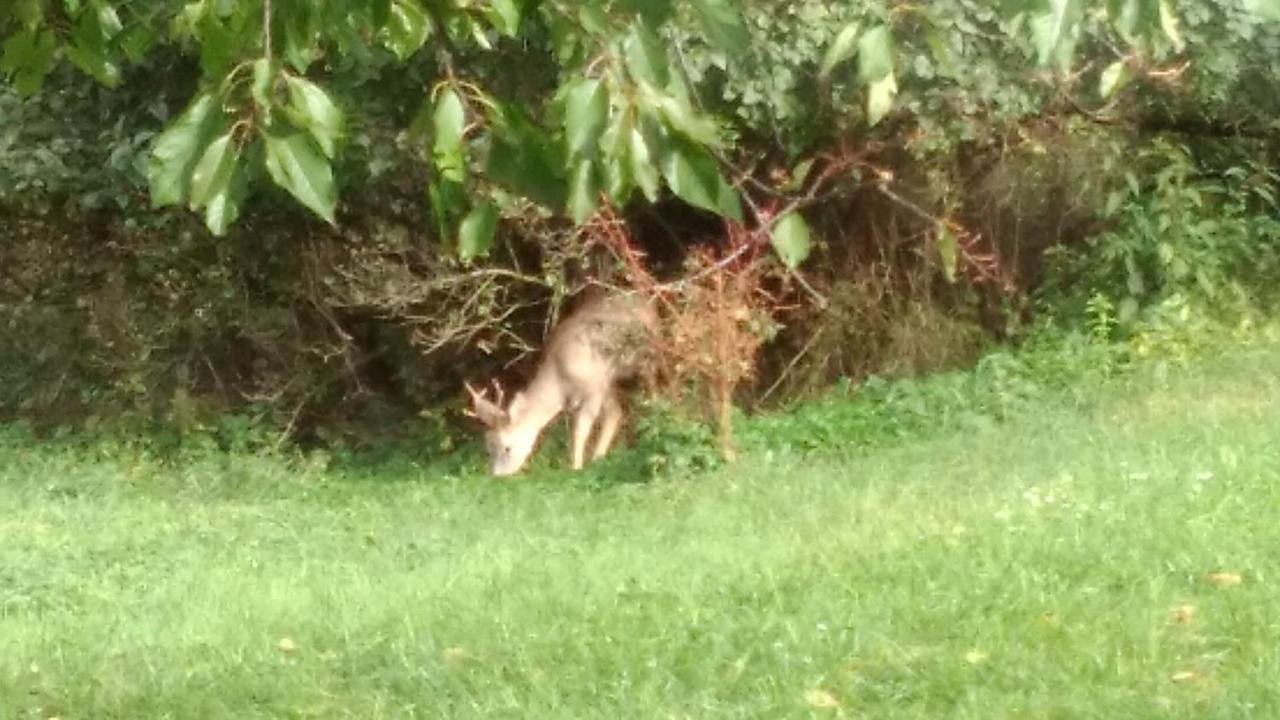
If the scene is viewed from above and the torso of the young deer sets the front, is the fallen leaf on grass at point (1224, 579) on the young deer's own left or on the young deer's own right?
on the young deer's own left

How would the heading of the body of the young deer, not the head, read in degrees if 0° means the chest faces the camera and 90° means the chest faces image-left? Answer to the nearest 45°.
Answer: approximately 45°

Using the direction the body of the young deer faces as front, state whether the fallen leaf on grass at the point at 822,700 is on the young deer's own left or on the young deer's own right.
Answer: on the young deer's own left
